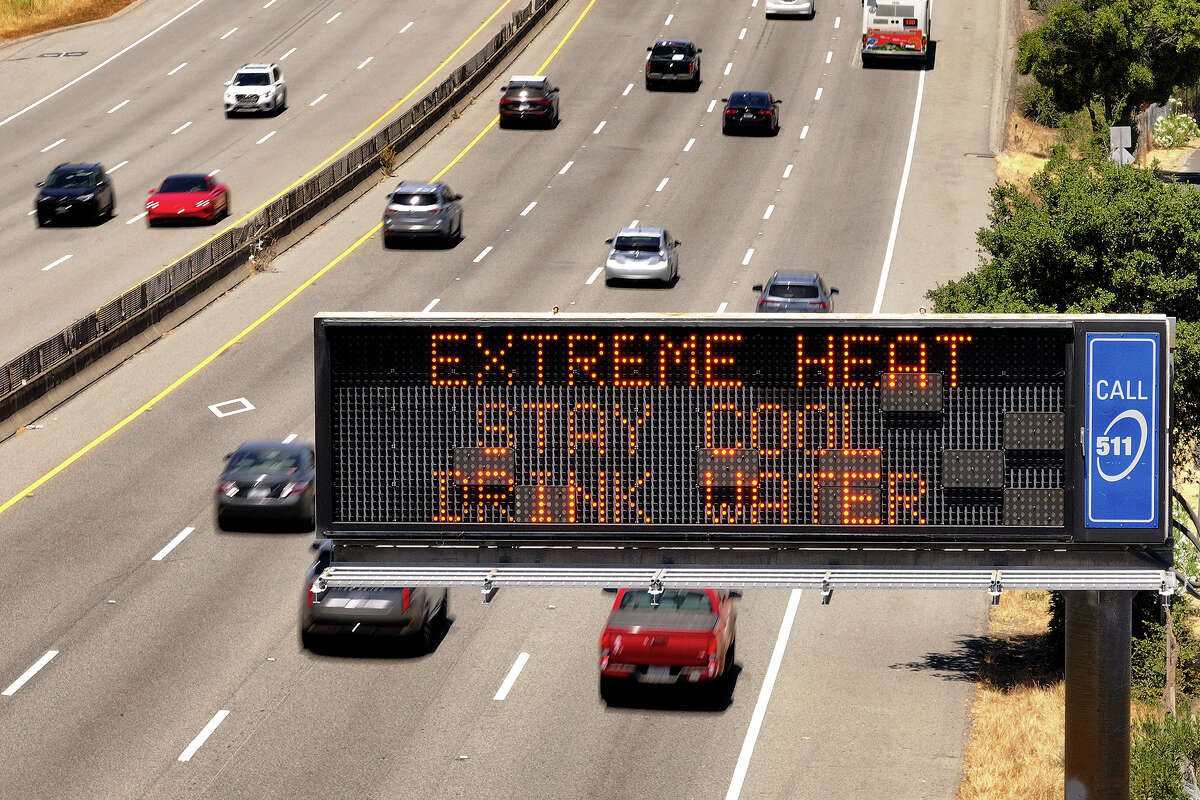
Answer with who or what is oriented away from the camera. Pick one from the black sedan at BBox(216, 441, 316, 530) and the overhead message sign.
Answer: the black sedan

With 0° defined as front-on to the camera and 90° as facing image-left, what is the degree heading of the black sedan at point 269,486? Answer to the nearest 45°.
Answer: approximately 180°

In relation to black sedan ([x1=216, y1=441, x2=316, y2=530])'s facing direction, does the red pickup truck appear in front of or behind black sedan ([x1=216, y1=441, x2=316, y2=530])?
behind

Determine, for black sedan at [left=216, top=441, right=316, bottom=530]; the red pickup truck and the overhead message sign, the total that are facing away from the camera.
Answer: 2

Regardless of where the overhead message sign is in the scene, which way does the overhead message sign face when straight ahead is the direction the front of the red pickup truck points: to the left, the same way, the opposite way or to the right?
the opposite way

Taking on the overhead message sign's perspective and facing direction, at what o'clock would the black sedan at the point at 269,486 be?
The black sedan is roughly at 5 o'clock from the overhead message sign.

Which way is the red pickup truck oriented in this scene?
away from the camera

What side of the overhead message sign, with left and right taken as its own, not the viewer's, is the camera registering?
front

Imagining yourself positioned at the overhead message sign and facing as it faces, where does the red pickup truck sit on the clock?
The red pickup truck is roughly at 6 o'clock from the overhead message sign.
